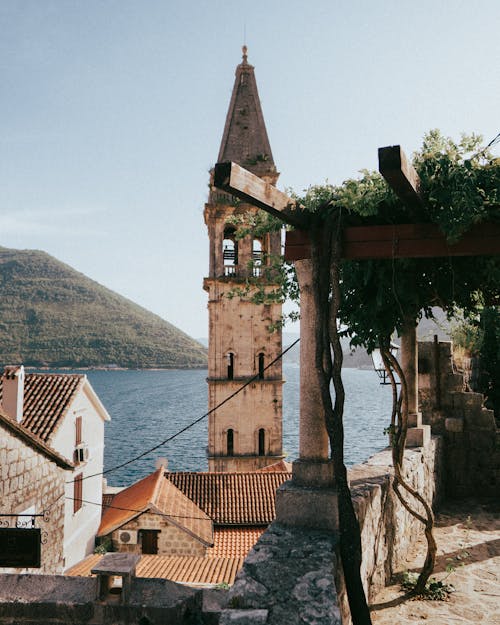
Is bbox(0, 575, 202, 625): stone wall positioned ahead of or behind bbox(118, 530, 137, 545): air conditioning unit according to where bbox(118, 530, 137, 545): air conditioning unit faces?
ahead

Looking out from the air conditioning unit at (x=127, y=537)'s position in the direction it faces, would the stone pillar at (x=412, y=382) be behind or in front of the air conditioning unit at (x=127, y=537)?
in front

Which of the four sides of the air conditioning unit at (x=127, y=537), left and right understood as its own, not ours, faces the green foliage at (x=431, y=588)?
front

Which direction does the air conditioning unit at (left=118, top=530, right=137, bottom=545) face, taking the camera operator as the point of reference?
facing the viewer

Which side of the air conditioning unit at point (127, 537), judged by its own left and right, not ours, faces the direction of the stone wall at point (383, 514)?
front

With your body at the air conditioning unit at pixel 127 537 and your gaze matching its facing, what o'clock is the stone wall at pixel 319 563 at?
The stone wall is roughly at 12 o'clock from the air conditioning unit.
